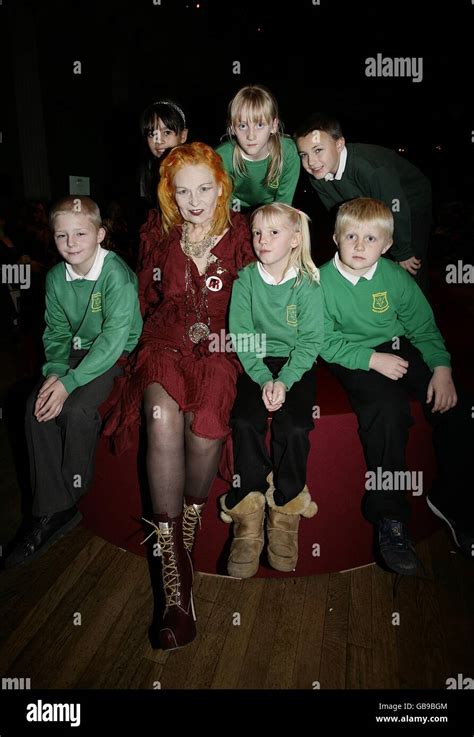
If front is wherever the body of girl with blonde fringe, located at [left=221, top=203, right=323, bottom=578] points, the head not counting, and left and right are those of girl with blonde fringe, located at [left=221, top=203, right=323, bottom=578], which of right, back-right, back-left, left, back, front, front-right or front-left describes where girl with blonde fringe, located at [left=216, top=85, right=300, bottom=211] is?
back

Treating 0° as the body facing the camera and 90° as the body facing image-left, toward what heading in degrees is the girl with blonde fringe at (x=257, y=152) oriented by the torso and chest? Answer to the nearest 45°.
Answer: approximately 0°

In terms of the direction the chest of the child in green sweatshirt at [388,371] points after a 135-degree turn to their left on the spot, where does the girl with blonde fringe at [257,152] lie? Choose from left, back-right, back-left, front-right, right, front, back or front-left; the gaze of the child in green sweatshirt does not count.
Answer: left
